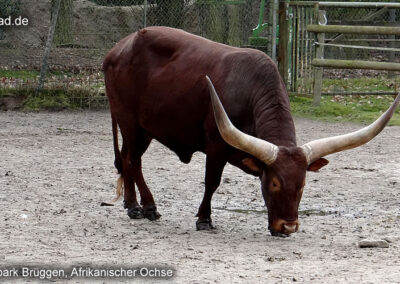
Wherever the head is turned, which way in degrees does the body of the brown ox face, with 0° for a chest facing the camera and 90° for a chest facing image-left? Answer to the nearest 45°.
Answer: approximately 315°

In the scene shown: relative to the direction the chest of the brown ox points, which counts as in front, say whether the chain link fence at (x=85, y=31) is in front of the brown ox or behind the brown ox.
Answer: behind
